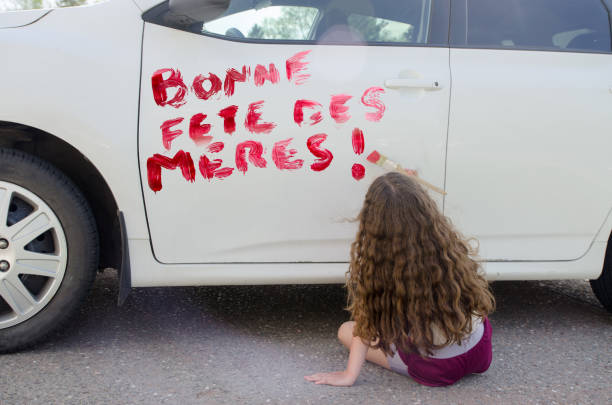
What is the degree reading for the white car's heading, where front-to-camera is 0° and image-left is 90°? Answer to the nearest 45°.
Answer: approximately 90°

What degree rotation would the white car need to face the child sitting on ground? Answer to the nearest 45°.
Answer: approximately 135° to its left

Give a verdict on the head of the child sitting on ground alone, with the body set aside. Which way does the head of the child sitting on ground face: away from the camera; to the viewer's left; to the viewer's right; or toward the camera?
away from the camera
